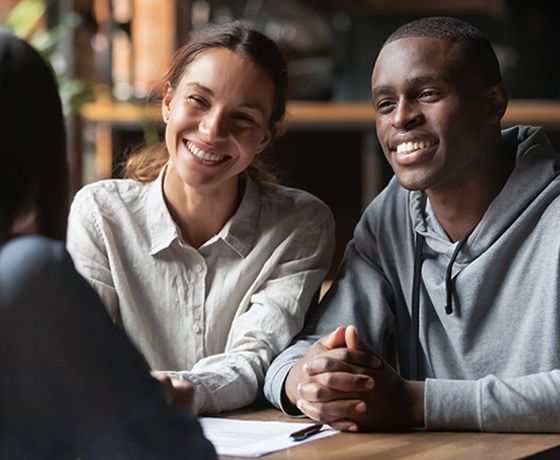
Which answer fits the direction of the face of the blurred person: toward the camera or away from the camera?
away from the camera

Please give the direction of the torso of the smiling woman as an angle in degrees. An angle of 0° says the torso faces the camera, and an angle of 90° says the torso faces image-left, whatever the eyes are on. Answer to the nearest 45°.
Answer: approximately 0°

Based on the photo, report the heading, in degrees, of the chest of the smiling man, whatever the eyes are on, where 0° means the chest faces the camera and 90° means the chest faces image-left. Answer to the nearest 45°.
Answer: approximately 45°
